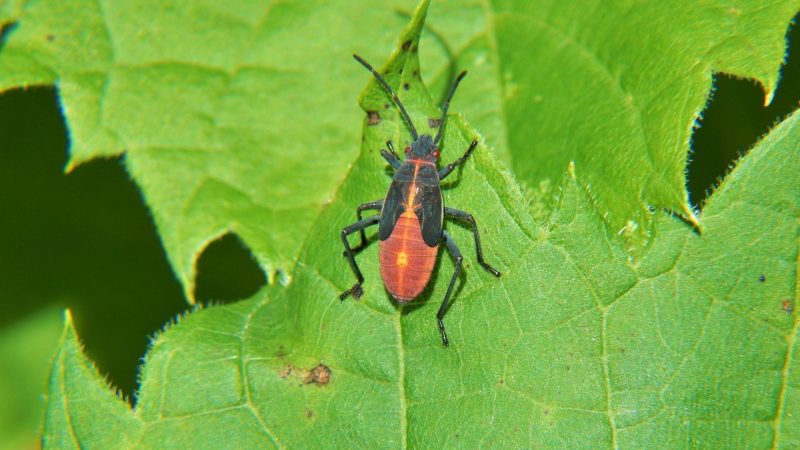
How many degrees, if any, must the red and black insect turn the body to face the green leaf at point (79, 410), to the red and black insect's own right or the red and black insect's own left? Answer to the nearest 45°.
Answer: approximately 90° to the red and black insect's own left

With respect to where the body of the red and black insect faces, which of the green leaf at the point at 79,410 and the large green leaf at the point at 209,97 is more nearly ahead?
the large green leaf

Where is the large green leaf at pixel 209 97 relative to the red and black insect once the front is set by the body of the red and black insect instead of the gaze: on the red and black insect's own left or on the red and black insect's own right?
on the red and black insect's own left

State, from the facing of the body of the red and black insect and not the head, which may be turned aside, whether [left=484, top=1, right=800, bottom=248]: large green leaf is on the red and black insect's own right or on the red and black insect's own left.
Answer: on the red and black insect's own right

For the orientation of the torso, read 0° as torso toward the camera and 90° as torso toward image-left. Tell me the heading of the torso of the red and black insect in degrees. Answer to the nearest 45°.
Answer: approximately 180°
